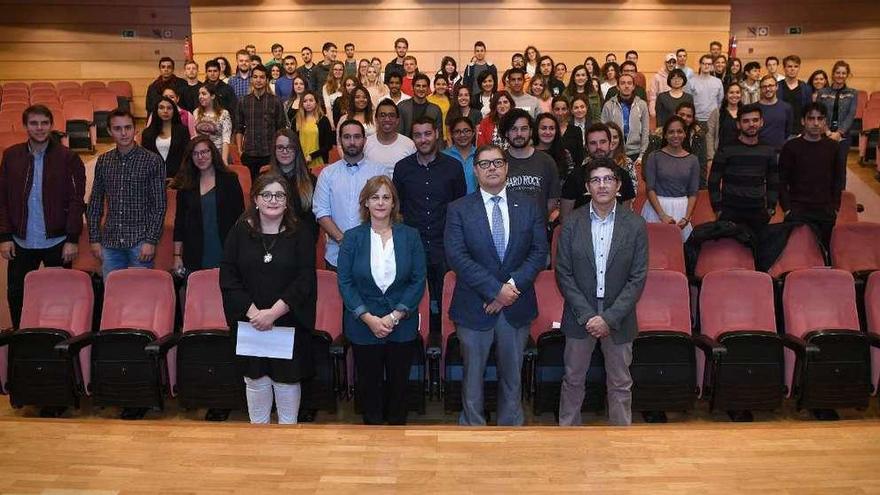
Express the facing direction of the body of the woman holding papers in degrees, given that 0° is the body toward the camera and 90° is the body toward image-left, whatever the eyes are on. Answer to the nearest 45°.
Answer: approximately 0°

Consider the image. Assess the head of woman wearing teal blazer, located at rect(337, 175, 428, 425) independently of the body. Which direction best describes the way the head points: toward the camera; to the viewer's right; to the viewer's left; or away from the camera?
toward the camera

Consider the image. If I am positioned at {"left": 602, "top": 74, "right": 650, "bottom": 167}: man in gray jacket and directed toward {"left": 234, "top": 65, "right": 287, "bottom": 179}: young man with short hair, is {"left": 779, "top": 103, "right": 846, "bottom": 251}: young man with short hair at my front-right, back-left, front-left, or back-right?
back-left

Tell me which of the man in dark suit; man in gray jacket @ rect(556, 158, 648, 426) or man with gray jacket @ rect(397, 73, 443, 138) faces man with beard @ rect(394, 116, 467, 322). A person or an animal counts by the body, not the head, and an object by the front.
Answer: man with gray jacket @ rect(397, 73, 443, 138)

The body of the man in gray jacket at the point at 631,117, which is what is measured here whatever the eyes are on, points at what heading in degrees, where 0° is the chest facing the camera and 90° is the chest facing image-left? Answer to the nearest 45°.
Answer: approximately 0°

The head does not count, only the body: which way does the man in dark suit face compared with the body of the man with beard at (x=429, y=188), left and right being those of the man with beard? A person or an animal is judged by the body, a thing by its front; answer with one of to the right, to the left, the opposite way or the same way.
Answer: the same way

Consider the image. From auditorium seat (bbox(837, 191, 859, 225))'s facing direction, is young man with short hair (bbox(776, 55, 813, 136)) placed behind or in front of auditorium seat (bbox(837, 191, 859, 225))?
behind

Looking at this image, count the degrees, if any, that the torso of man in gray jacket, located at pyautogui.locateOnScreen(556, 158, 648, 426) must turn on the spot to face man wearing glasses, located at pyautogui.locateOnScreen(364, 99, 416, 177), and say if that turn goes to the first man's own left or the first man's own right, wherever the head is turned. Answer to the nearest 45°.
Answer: approximately 135° to the first man's own right

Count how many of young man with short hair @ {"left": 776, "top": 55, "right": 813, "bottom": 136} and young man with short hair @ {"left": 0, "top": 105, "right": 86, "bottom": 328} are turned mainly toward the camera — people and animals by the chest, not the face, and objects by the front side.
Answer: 2

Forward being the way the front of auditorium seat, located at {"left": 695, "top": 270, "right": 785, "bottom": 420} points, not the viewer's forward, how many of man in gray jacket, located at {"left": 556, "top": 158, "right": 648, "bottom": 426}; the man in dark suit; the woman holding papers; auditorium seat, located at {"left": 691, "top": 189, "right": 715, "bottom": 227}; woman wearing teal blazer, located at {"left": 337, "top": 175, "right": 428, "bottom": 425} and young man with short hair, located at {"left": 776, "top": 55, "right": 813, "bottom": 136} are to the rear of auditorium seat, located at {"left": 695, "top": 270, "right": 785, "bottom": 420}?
2

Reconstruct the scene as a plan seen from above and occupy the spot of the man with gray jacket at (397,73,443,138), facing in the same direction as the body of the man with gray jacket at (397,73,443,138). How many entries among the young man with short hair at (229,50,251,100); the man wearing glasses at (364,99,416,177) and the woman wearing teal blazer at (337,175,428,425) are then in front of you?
2

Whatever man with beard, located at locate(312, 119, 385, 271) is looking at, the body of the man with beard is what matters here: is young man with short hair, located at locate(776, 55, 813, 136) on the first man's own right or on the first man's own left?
on the first man's own left

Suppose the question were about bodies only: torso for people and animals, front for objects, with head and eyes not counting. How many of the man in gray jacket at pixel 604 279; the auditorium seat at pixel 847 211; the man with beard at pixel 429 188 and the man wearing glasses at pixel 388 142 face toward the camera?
4

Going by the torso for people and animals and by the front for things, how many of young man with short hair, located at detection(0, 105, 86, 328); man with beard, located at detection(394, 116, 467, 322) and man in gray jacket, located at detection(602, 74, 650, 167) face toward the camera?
3

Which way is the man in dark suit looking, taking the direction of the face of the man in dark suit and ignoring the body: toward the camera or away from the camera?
toward the camera

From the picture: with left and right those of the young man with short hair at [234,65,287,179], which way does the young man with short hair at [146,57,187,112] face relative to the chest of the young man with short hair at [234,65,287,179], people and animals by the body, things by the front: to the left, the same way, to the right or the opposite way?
the same way

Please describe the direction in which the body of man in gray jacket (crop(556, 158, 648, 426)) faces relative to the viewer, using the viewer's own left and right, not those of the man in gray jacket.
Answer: facing the viewer

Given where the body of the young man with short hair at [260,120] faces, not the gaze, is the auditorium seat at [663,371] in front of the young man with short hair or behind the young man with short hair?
in front

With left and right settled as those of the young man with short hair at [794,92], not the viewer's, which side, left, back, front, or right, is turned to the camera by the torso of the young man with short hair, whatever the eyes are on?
front

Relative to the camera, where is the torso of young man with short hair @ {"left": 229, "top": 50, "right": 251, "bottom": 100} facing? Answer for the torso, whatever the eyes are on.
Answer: toward the camera

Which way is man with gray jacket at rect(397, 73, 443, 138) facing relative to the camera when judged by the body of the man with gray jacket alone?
toward the camera
